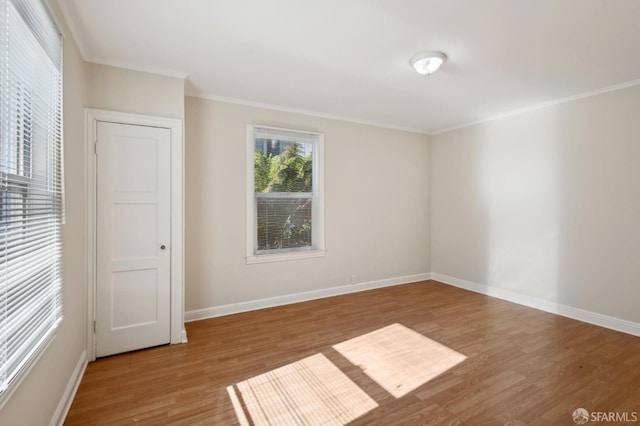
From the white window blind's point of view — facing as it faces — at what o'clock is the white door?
The white door is roughly at 10 o'clock from the white window blind.

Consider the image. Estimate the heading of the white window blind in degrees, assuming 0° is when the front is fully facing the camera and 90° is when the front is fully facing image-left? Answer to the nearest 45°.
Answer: approximately 270°

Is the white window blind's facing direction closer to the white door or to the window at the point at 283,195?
the window

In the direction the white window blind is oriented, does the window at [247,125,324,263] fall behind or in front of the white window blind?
in front

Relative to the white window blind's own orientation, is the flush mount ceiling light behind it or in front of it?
in front

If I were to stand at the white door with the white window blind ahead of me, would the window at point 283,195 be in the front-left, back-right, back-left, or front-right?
back-left
